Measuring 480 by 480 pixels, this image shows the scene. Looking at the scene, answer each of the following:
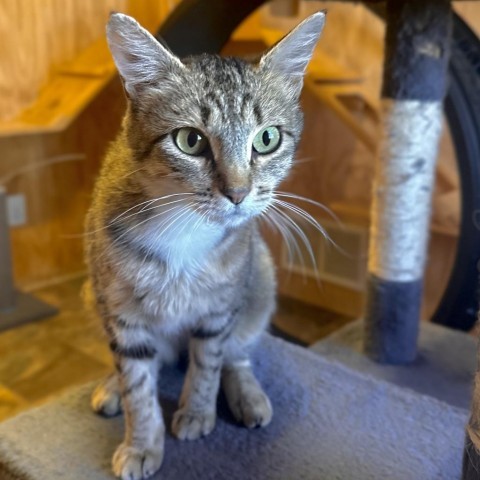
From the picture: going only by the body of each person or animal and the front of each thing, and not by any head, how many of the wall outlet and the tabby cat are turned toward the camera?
2

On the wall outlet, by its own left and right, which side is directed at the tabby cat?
front

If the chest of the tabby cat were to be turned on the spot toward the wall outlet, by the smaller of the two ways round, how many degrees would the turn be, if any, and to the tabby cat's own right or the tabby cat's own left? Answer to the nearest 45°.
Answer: approximately 135° to the tabby cat's own right

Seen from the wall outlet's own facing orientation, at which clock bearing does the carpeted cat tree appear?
The carpeted cat tree is roughly at 11 o'clock from the wall outlet.

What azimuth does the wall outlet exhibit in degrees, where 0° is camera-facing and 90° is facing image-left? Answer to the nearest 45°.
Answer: approximately 0°

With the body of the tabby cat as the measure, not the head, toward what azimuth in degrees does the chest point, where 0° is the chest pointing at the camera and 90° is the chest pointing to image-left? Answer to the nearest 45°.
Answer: approximately 0°
